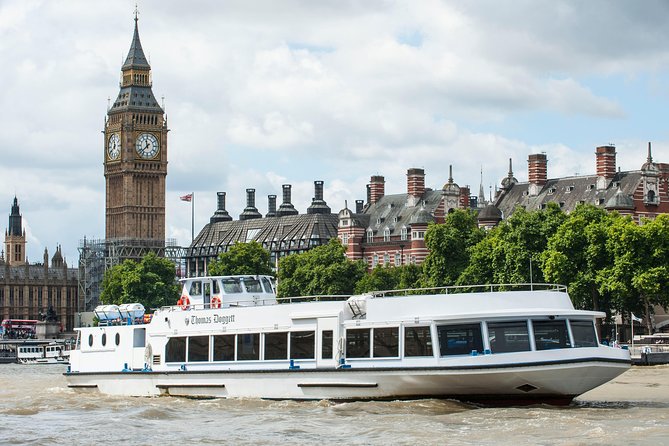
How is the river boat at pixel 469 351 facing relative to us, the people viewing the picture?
facing the viewer and to the right of the viewer
